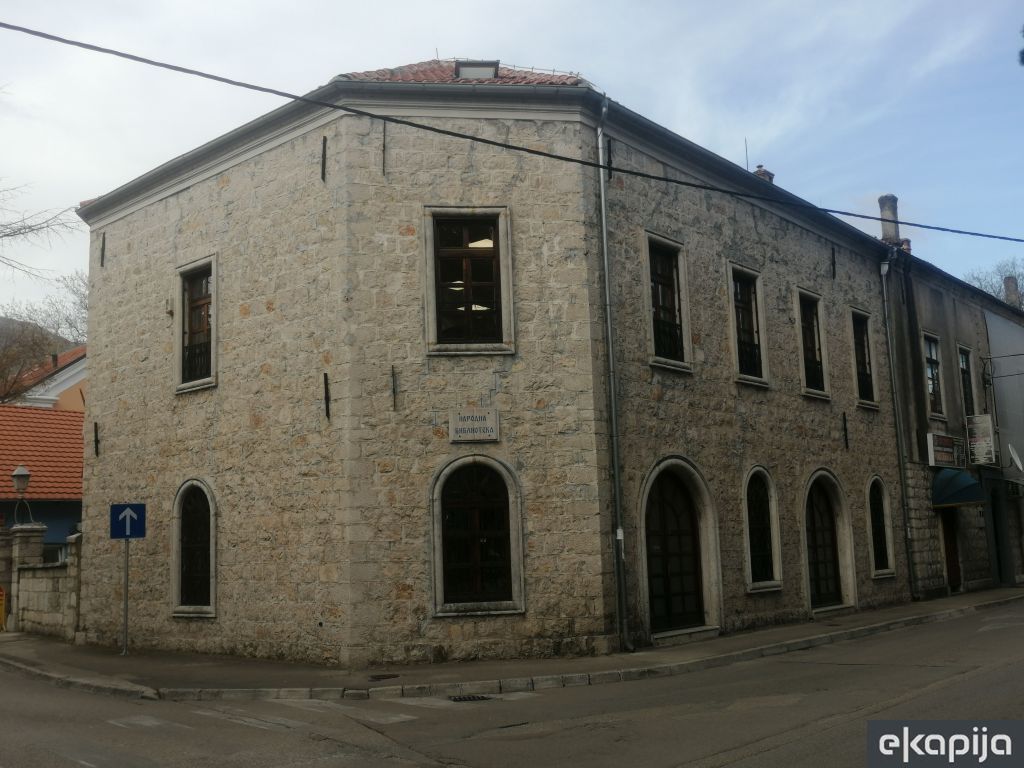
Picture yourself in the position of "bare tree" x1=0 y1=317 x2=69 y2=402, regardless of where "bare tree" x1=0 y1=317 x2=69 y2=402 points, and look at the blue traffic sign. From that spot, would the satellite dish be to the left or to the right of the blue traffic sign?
left

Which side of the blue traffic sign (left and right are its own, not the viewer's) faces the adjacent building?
left

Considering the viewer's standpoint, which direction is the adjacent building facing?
facing the viewer and to the right of the viewer

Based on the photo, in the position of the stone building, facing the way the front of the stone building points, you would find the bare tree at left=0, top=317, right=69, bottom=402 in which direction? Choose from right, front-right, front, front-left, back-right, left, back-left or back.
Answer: back

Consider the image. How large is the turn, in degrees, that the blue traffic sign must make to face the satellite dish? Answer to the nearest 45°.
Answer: approximately 90° to its left

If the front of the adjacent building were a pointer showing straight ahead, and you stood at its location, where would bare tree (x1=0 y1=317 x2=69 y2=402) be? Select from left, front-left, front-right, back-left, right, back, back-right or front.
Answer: back-right

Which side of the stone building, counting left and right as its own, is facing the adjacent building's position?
left

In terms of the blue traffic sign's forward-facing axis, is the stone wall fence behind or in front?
behind

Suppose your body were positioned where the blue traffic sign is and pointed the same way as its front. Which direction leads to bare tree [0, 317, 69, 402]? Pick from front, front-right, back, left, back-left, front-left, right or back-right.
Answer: back

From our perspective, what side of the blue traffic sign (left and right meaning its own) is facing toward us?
front

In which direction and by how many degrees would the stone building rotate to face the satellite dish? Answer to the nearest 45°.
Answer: approximately 90° to its left

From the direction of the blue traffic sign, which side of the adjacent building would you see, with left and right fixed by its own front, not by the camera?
right

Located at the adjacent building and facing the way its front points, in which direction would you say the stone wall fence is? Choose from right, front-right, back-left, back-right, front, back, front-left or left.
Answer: right
